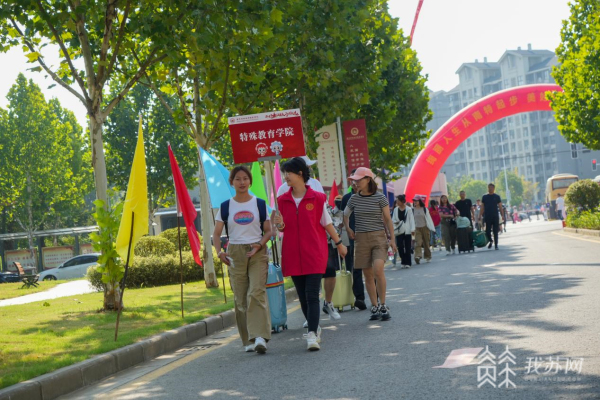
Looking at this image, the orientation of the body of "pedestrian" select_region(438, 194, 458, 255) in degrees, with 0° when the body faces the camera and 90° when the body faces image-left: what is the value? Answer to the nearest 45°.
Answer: approximately 0°

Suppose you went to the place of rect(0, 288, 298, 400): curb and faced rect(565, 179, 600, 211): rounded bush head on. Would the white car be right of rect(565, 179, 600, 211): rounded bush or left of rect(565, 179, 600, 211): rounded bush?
left

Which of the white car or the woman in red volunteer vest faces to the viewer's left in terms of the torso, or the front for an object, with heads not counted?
the white car

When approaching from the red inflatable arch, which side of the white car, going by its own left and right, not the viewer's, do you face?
back

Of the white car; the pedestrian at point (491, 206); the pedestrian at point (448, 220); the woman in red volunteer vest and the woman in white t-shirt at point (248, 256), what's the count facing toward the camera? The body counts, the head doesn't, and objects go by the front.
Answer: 4

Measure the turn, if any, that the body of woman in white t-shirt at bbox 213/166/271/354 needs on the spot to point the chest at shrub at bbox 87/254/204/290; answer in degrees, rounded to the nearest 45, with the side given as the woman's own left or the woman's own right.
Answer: approximately 180°

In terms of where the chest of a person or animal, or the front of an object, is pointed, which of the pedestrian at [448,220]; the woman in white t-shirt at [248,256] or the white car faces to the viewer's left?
the white car

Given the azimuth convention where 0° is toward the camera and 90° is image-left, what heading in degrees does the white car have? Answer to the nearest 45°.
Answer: approximately 90°

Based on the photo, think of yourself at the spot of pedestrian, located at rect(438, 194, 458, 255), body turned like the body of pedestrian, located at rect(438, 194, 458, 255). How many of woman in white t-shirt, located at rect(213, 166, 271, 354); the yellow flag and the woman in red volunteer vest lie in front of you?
3

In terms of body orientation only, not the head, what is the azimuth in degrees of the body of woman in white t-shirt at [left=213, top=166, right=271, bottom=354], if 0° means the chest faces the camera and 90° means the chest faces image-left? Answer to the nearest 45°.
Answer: approximately 0°

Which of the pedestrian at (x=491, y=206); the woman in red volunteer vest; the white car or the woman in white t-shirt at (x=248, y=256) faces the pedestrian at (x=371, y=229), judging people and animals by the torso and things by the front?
the pedestrian at (x=491, y=206)

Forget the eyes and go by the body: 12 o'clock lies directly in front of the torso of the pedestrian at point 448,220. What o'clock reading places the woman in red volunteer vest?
The woman in red volunteer vest is roughly at 12 o'clock from the pedestrian.
